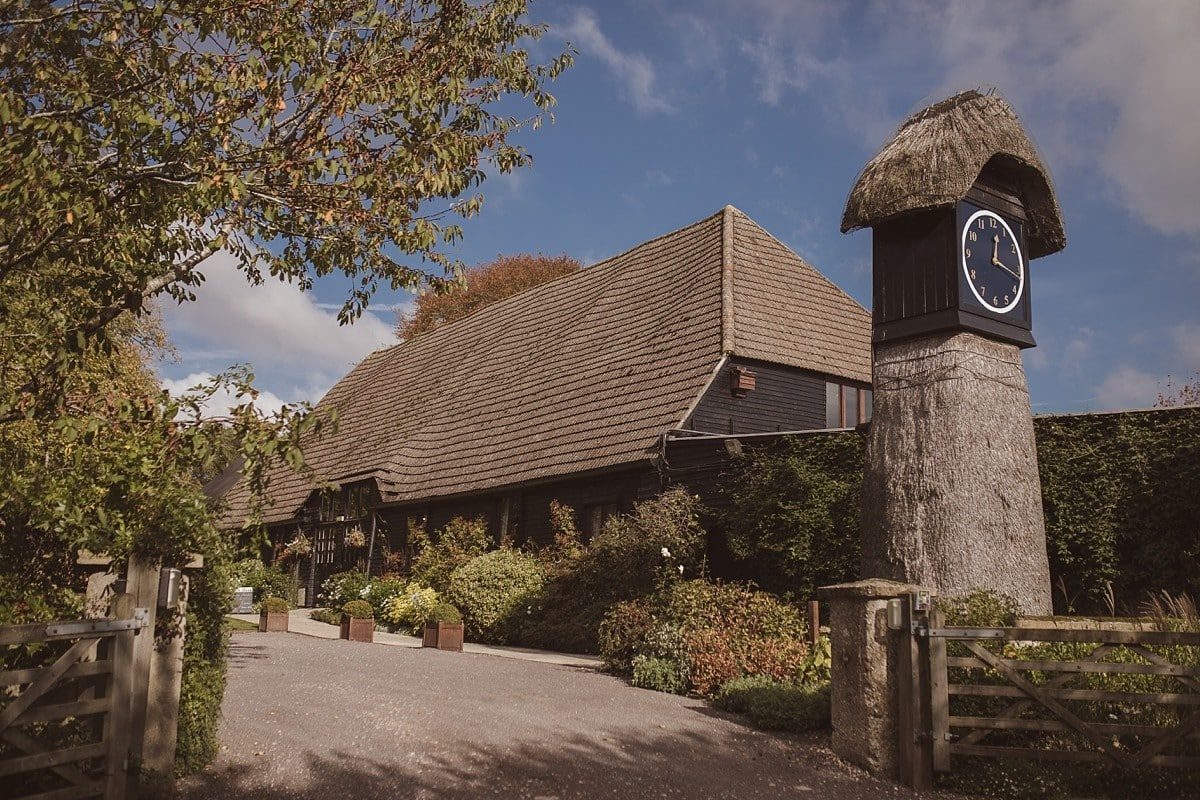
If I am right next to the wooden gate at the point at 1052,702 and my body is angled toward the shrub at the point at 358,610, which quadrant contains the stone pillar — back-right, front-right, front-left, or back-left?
front-left

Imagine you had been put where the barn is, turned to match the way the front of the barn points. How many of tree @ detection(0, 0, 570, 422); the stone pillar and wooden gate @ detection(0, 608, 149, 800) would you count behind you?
0

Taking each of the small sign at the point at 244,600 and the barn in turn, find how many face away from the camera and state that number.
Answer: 0

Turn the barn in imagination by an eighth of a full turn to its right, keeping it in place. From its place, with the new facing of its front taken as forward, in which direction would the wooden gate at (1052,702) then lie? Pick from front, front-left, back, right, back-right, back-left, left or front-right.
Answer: left

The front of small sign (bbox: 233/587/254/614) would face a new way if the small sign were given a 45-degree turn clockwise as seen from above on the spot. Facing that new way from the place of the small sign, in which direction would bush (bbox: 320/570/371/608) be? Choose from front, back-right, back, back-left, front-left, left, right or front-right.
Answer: left

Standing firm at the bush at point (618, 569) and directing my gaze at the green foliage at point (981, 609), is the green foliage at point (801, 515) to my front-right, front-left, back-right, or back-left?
front-left

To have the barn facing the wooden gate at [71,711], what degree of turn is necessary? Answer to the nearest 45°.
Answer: approximately 45° to its left

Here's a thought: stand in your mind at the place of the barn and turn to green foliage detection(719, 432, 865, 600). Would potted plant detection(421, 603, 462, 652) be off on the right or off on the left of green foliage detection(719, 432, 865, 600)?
right

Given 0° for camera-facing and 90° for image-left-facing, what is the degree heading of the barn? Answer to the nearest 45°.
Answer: approximately 45°

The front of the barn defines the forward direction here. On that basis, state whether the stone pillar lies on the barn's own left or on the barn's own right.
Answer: on the barn's own left

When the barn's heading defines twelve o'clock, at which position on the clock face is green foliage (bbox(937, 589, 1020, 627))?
The green foliage is roughly at 10 o'clock from the barn.

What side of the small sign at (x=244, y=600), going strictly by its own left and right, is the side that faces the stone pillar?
front

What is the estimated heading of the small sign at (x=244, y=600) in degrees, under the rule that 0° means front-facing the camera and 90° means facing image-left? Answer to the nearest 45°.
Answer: approximately 0°
